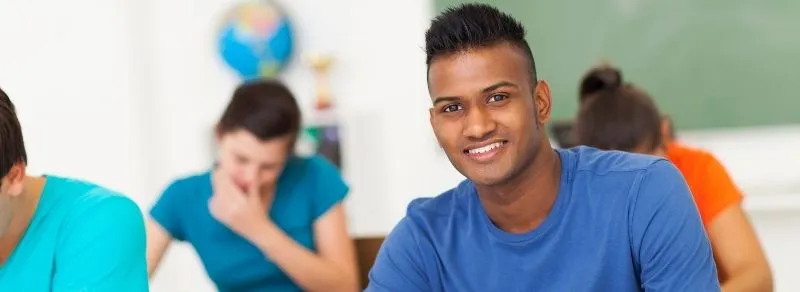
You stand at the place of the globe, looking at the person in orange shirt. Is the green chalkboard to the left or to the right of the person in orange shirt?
left

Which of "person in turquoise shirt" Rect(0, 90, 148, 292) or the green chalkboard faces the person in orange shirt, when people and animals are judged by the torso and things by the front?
the green chalkboard

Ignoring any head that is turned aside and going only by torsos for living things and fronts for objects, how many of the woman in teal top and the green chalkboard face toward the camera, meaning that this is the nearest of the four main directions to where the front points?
2

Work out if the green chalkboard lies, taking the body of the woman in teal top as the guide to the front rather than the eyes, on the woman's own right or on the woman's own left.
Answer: on the woman's own left

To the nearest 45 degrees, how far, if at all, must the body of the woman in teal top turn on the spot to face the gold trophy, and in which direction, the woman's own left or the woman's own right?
approximately 180°

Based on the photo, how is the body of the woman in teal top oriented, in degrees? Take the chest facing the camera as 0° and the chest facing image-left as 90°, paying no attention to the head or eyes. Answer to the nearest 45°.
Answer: approximately 0°

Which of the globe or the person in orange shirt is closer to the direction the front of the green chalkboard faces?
the person in orange shirt

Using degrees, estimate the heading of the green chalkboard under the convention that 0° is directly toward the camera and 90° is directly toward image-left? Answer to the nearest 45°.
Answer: approximately 0°

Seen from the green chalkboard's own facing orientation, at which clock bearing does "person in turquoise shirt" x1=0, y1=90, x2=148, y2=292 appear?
The person in turquoise shirt is roughly at 1 o'clock from the green chalkboard.

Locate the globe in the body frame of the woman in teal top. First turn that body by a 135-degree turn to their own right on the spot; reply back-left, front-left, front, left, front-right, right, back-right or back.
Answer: front-right
